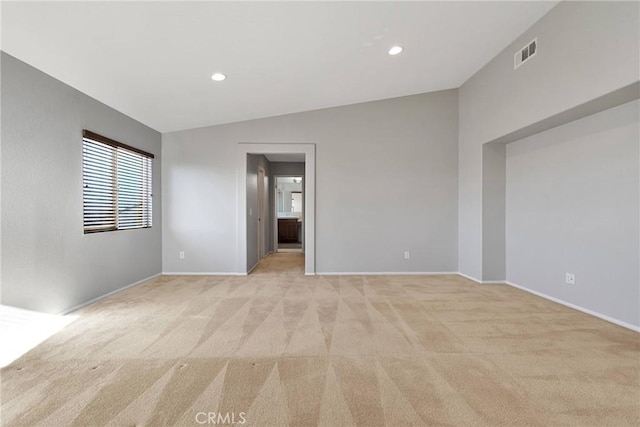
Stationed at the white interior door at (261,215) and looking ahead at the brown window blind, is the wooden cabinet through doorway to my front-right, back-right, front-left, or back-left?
back-right

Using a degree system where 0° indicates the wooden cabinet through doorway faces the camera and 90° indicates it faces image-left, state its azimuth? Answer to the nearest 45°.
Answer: approximately 0°

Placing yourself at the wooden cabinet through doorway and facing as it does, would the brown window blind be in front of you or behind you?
in front

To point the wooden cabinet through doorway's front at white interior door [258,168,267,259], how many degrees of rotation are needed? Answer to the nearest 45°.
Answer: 0° — it already faces it
